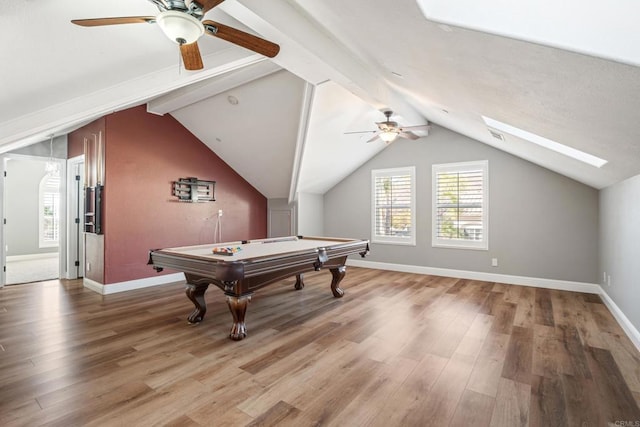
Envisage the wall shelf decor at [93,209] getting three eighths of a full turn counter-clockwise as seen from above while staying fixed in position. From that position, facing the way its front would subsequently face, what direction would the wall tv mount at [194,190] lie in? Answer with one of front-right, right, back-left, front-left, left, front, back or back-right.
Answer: front

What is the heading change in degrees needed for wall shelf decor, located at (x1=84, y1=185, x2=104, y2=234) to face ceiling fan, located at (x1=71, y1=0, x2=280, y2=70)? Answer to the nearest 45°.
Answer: approximately 45° to its left

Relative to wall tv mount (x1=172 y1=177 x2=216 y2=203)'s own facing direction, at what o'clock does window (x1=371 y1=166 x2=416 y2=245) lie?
The window is roughly at 11 o'clock from the wall tv mount.

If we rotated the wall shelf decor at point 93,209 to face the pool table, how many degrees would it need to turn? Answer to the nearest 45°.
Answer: approximately 45° to its left

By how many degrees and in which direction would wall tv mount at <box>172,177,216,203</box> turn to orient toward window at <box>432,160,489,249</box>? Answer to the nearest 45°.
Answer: approximately 45° to its left

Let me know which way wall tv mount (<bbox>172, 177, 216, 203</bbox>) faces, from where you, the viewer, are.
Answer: facing the viewer and to the right of the viewer

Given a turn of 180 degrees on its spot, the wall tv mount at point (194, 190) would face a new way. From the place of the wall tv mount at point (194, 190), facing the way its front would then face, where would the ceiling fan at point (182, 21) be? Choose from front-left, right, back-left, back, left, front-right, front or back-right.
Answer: back-left

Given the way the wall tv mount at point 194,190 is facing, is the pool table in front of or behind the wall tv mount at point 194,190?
in front

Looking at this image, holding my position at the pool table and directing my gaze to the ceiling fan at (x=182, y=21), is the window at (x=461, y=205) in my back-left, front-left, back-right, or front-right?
back-left

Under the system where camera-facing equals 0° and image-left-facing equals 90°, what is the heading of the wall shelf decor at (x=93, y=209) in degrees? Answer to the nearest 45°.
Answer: approximately 45°

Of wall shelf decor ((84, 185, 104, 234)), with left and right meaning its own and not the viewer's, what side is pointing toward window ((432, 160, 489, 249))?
left

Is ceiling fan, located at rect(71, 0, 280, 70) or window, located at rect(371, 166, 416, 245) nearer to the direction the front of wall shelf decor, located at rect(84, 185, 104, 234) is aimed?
the ceiling fan
